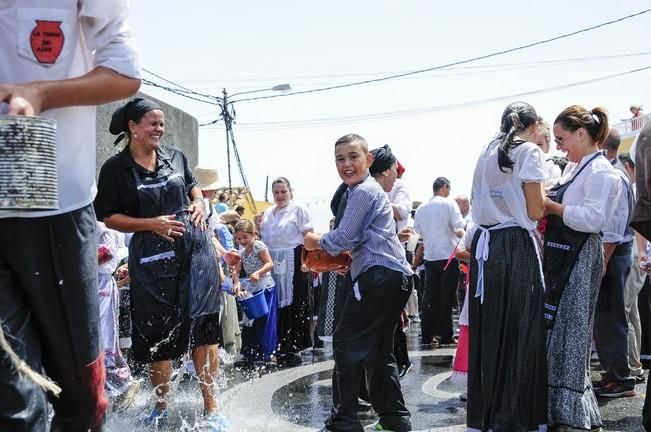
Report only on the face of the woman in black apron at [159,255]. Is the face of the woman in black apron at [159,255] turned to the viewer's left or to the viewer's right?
to the viewer's right

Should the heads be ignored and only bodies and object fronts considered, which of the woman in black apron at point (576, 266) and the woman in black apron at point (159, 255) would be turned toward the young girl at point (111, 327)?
the woman in black apron at point (576, 266)

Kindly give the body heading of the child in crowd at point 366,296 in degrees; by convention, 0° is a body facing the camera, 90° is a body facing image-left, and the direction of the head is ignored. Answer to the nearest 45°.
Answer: approximately 90°

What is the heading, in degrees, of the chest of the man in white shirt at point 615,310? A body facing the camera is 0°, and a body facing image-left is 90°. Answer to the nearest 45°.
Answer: approximately 90°

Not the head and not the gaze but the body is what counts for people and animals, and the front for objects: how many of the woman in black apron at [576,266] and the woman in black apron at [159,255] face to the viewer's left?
1

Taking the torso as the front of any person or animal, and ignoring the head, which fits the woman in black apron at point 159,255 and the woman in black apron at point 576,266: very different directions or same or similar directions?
very different directions

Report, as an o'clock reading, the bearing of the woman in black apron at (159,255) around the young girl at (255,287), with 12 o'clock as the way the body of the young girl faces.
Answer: The woman in black apron is roughly at 11 o'clock from the young girl.

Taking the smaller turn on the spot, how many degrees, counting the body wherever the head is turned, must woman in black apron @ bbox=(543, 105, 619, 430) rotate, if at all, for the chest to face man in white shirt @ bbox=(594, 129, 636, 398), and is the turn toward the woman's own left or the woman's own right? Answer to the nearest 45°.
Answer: approximately 90° to the woman's own right

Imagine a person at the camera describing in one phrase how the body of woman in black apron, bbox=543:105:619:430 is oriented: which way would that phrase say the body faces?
to the viewer's left

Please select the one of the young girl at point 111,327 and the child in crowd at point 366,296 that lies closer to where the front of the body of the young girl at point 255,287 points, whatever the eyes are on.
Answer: the young girl

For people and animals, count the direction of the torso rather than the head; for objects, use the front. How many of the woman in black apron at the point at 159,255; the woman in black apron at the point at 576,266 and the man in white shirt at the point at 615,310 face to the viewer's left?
2

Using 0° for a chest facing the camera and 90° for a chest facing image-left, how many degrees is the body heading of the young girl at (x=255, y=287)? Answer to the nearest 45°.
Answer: approximately 45°

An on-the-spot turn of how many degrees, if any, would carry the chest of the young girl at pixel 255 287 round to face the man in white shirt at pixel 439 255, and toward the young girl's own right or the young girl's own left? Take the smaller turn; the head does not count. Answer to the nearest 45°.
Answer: approximately 135° to the young girl's own left
